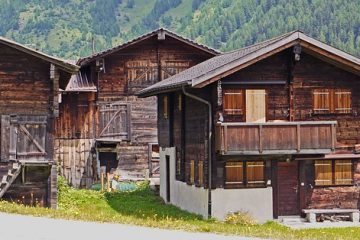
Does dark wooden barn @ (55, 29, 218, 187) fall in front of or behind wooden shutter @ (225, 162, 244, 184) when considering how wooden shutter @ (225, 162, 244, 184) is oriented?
behind

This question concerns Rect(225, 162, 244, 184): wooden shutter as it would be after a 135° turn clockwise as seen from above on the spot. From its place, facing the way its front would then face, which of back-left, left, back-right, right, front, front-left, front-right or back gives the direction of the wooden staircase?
front-left

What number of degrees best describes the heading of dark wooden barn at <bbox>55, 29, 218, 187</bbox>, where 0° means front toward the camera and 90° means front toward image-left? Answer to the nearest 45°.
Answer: approximately 0°

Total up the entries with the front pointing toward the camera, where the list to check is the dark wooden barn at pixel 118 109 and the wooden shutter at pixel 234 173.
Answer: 2
